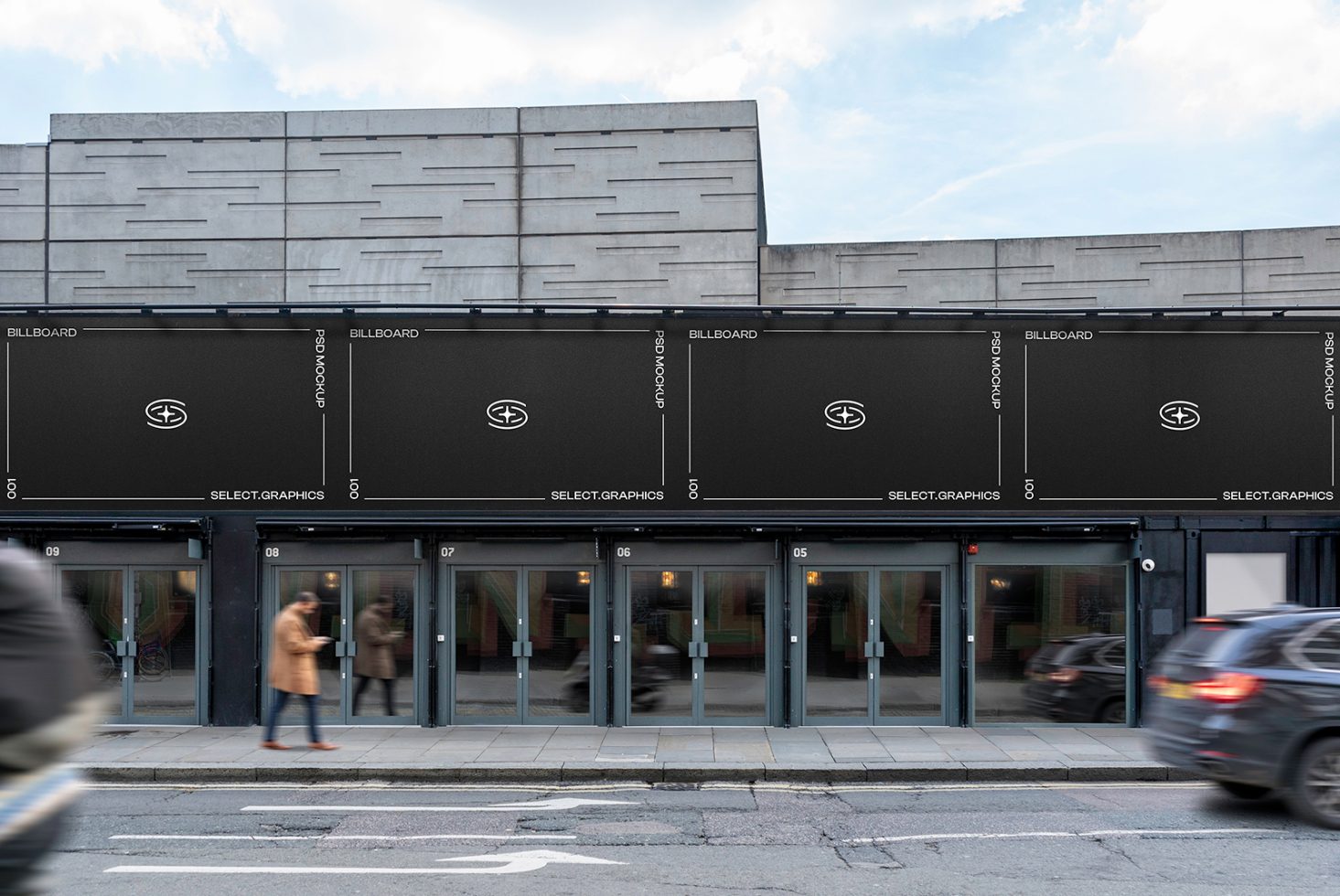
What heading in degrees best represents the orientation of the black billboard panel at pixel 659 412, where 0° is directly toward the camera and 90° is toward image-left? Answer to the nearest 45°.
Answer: approximately 0°

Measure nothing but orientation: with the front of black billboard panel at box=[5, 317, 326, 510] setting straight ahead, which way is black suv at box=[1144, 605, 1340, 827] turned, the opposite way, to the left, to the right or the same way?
to the left

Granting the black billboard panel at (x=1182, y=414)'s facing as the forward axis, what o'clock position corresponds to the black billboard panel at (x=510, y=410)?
the black billboard panel at (x=510, y=410) is roughly at 2 o'clock from the black billboard panel at (x=1182, y=414).

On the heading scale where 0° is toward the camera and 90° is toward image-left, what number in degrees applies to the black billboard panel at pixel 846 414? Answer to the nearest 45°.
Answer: approximately 0°

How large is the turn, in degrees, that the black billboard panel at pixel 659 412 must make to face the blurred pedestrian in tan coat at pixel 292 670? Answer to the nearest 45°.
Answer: approximately 45° to its right

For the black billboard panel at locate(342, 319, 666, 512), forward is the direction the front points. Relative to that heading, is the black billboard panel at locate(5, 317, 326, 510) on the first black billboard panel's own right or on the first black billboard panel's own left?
on the first black billboard panel's own right
